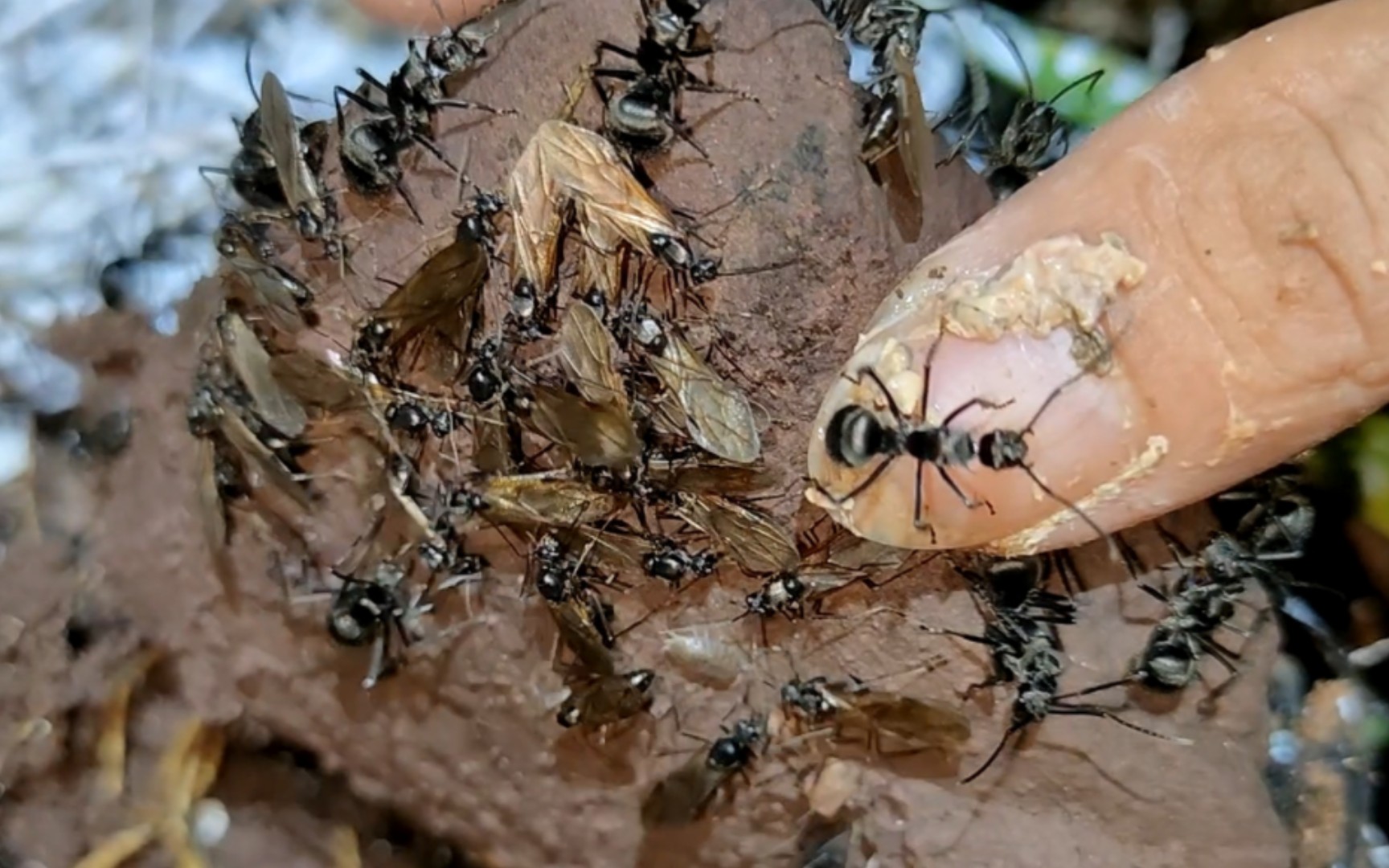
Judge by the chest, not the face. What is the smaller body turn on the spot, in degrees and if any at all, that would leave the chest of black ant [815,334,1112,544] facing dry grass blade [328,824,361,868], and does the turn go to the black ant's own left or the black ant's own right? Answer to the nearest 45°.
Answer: approximately 180°

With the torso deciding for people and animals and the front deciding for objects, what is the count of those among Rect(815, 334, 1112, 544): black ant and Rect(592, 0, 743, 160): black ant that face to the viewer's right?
1

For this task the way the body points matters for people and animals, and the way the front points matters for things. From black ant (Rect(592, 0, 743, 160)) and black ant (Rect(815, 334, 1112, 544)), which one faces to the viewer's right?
black ant (Rect(815, 334, 1112, 544))

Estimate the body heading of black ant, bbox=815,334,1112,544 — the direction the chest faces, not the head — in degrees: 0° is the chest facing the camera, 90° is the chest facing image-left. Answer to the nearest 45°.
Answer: approximately 270°

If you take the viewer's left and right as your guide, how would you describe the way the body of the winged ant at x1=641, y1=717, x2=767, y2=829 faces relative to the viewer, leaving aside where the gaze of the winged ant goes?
facing away from the viewer and to the right of the viewer

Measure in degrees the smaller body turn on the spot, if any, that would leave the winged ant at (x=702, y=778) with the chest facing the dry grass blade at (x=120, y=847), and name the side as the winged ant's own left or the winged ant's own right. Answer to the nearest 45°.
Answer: approximately 90° to the winged ant's own left

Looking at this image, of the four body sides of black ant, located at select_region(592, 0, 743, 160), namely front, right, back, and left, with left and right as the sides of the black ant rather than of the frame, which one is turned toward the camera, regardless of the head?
back
